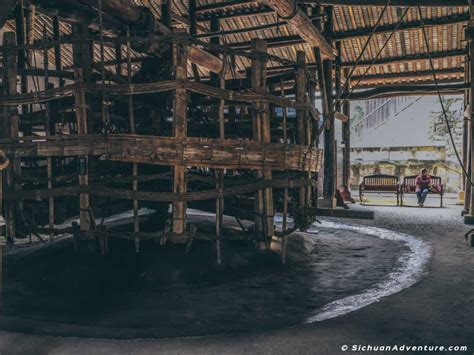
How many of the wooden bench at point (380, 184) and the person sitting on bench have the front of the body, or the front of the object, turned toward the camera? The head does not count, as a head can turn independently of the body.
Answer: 2

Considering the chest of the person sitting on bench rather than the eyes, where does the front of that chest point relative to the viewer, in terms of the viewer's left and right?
facing the viewer

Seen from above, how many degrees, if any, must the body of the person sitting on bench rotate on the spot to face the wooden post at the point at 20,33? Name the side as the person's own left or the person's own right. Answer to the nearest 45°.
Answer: approximately 45° to the person's own right

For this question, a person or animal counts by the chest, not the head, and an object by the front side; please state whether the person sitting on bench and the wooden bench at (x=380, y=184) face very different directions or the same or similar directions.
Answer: same or similar directions

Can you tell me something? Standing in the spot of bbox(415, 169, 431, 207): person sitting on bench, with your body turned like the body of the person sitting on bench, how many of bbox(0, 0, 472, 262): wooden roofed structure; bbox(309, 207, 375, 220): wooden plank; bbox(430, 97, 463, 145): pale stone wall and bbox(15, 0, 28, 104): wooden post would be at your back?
1

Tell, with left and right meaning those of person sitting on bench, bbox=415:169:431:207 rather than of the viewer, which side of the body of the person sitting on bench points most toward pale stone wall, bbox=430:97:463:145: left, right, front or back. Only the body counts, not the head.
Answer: back

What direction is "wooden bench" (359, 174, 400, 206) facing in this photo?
toward the camera

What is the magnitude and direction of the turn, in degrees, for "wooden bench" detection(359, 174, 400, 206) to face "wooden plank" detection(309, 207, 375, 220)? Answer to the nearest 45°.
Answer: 0° — it already faces it

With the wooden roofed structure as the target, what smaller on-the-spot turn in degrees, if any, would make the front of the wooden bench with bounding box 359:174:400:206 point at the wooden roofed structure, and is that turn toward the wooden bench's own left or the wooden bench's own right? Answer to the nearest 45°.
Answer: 0° — it already faces it

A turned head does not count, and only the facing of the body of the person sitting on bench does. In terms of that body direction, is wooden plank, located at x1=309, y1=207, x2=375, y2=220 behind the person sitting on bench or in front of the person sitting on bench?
in front
